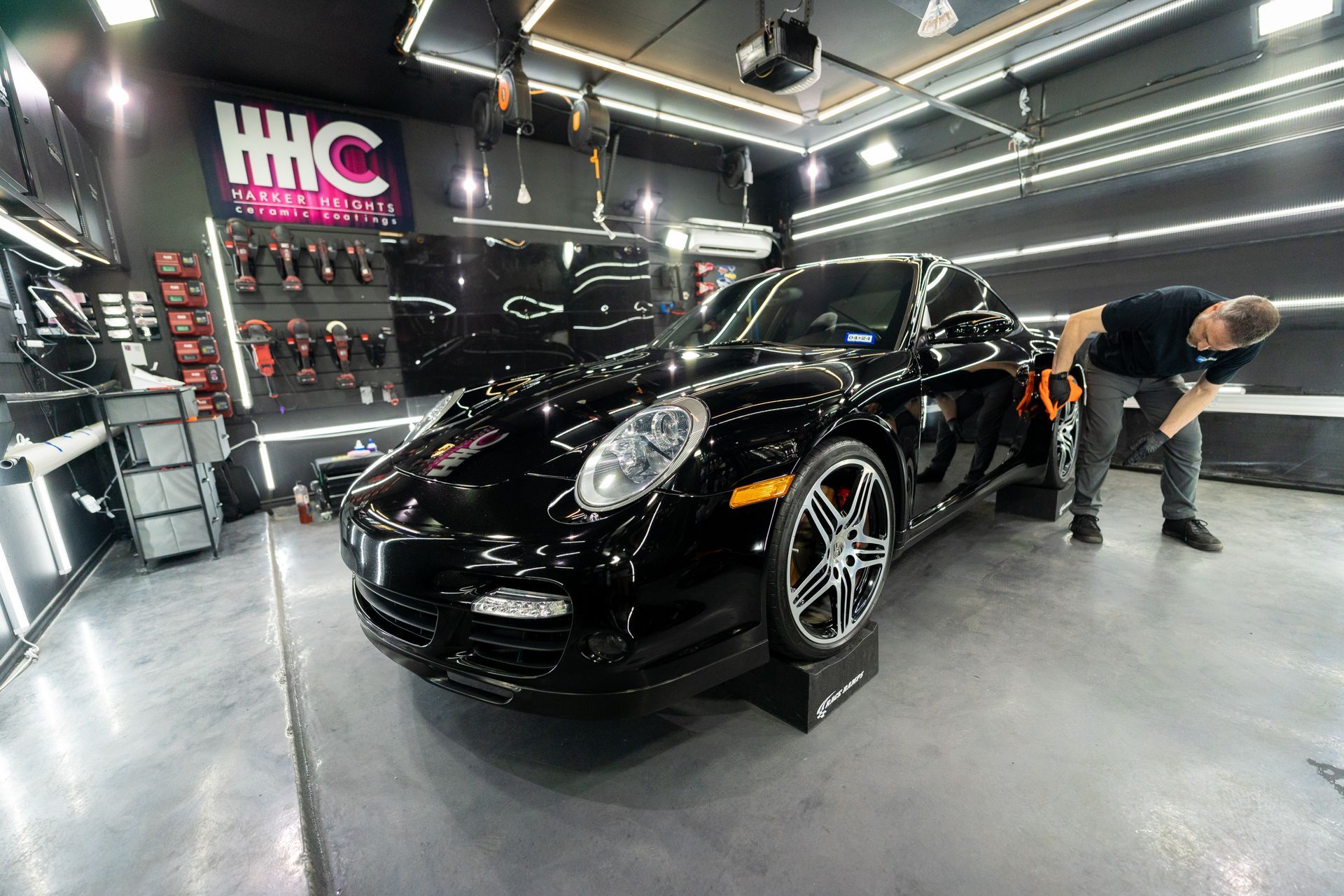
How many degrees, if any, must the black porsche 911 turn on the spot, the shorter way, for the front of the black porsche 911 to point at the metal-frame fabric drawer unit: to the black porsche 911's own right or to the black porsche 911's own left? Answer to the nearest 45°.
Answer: approximately 90° to the black porsche 911's own right

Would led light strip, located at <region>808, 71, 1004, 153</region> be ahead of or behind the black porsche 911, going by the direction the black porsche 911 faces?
behind

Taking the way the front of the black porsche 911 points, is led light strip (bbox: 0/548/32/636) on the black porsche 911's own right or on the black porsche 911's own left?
on the black porsche 911's own right

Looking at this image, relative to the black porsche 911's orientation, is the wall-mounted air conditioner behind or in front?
behind

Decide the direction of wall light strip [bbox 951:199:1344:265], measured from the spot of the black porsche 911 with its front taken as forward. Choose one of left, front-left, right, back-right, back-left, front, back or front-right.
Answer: back

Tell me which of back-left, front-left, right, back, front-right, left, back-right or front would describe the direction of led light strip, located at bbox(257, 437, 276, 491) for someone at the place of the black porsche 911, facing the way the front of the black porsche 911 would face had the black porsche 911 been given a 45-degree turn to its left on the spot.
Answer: back-right

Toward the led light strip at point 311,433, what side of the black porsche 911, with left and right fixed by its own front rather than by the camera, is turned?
right

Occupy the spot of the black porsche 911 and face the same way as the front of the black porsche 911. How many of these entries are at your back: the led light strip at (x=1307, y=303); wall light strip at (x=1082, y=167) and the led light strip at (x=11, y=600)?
2

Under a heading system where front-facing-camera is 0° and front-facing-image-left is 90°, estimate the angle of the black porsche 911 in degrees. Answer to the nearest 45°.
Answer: approximately 45°

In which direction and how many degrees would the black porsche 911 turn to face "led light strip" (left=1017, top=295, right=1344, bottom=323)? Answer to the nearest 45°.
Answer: approximately 180°

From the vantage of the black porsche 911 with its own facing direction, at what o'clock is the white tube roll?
The white tube roll is roughly at 2 o'clock from the black porsche 911.

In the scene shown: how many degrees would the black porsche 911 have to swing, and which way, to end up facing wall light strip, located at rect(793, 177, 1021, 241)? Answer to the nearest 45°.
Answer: approximately 180°
